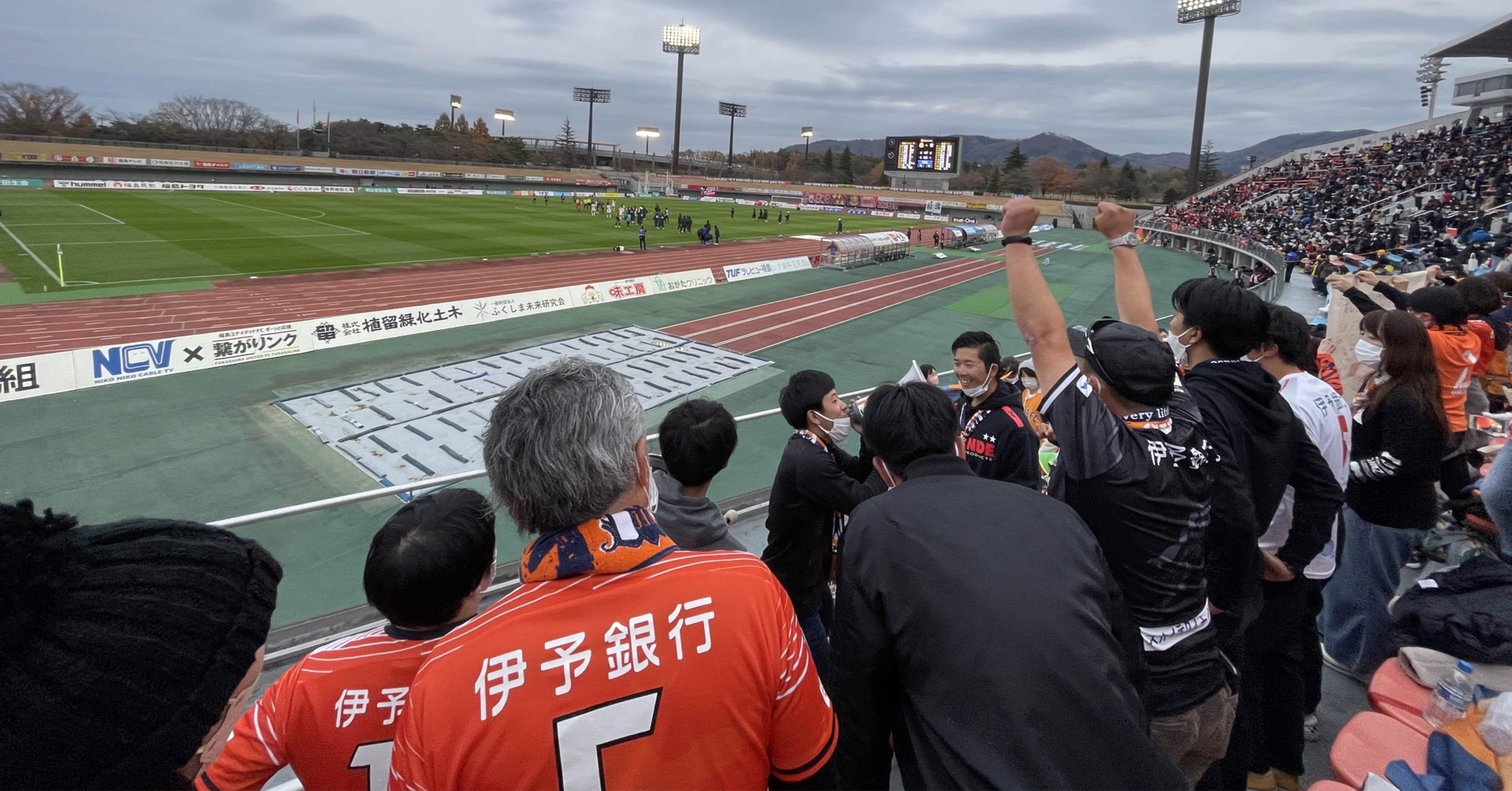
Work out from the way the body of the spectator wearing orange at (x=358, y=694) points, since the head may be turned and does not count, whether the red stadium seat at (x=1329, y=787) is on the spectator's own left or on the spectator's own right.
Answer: on the spectator's own right

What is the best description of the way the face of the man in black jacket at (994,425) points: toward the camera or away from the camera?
toward the camera

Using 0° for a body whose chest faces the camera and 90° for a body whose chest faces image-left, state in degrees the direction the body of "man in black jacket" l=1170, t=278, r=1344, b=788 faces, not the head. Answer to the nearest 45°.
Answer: approximately 135°

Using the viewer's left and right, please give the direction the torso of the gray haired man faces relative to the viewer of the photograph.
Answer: facing away from the viewer

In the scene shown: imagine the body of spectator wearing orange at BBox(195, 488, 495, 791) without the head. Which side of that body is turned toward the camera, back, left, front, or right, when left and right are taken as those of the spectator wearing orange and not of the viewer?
back

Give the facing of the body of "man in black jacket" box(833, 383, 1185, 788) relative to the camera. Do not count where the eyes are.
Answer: away from the camera

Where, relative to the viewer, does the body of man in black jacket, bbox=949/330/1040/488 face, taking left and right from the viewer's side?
facing the viewer and to the left of the viewer
